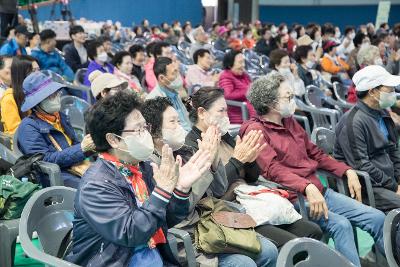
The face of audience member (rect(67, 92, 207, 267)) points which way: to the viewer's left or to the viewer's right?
to the viewer's right

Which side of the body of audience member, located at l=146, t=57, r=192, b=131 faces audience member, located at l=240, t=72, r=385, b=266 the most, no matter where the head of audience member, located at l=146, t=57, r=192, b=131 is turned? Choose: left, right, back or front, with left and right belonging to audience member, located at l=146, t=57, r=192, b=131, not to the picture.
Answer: front

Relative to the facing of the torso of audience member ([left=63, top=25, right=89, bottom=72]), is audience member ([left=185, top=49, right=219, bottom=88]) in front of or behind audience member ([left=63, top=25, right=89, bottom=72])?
in front

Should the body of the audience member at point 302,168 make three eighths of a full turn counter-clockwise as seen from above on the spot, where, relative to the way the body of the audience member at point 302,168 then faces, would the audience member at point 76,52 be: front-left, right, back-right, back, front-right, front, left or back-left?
front-left

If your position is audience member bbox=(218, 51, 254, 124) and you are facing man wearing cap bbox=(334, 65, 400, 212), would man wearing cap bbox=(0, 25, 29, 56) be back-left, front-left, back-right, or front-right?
back-right

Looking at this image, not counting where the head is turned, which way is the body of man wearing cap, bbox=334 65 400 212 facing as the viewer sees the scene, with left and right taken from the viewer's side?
facing the viewer and to the right of the viewer

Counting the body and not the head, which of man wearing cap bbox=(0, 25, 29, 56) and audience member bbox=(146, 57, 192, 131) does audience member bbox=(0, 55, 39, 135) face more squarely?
the audience member

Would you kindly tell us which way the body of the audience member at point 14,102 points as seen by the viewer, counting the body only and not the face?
to the viewer's right
